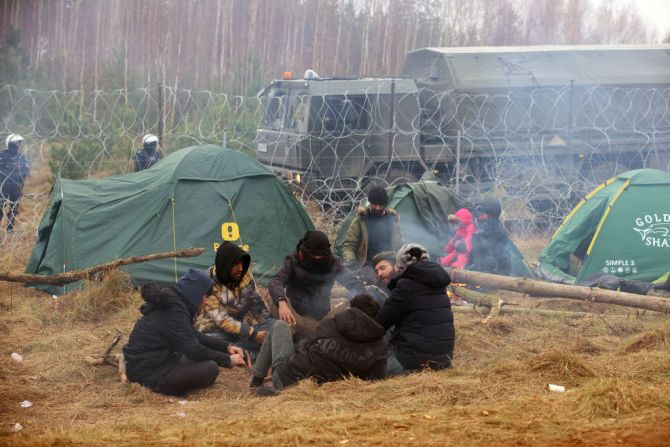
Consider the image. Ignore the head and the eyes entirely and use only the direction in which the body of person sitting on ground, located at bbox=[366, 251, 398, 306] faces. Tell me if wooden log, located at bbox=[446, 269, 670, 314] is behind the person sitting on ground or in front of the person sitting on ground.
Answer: behind

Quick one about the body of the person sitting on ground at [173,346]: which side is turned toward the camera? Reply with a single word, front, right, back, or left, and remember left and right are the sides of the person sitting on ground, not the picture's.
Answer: right

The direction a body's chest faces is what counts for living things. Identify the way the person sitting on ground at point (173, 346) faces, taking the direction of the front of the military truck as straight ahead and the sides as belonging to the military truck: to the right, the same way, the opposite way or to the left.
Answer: the opposite way

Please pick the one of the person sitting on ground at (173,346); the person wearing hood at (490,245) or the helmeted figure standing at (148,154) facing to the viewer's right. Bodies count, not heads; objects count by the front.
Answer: the person sitting on ground

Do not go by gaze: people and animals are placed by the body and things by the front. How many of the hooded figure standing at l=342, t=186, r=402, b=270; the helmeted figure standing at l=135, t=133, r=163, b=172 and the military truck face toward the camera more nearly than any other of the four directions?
2

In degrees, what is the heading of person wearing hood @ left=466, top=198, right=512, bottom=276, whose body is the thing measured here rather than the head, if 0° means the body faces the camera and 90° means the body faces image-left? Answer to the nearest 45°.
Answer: approximately 45°

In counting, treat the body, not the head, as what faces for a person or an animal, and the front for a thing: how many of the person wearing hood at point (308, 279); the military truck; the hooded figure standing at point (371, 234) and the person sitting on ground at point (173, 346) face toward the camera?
2

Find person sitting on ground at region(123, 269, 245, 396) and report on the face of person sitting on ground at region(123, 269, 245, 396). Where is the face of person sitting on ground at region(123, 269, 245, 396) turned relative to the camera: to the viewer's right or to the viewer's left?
to the viewer's right

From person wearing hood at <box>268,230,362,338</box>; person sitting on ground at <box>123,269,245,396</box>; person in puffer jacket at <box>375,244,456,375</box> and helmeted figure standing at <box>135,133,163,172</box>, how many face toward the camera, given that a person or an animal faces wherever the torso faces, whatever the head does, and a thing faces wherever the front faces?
2

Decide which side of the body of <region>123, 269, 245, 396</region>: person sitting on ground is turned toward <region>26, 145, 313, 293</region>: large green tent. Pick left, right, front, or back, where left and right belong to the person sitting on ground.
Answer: left

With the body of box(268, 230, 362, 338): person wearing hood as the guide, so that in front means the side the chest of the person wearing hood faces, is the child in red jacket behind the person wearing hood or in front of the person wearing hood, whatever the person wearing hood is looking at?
behind

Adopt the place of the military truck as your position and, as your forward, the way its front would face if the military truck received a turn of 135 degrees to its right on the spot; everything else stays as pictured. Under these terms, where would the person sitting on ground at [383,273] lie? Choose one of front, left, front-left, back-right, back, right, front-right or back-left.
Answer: back-right
